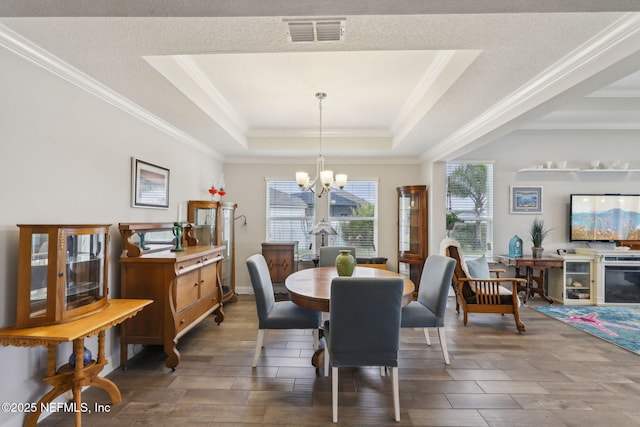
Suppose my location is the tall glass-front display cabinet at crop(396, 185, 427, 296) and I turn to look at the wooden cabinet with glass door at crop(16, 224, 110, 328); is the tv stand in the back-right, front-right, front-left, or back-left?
back-left

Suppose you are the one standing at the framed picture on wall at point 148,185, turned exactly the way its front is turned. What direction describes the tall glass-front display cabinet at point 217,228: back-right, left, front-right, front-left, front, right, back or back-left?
left

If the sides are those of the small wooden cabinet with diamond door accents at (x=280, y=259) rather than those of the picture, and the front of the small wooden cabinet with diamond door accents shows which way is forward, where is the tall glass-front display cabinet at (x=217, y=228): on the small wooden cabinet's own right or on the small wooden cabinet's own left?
on the small wooden cabinet's own right

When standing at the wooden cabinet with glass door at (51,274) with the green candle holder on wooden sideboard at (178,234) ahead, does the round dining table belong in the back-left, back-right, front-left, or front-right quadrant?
front-right

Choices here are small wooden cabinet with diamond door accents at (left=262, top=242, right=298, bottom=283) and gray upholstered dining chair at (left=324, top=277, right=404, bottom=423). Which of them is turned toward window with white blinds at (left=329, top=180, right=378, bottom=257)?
the gray upholstered dining chair

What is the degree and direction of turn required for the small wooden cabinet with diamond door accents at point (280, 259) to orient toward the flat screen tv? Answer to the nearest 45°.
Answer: approximately 90° to its left

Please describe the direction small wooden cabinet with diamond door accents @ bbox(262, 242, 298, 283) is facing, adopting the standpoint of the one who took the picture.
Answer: facing the viewer

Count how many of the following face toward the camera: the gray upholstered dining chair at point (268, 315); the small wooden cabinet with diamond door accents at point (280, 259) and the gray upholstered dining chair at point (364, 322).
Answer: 1

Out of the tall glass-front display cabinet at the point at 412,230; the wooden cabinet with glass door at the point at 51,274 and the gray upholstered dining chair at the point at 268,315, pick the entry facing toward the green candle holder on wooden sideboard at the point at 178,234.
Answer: the tall glass-front display cabinet

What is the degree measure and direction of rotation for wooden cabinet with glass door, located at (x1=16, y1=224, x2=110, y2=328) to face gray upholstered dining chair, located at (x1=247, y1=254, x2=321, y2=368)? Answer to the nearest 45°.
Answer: approximately 45° to its left

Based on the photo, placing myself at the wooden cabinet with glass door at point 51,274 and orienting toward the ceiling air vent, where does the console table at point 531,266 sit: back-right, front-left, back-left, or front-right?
front-left

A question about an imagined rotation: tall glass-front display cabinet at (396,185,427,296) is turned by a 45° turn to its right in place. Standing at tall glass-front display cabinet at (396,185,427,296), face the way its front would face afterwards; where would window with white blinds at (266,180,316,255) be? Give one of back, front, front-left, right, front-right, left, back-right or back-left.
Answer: front

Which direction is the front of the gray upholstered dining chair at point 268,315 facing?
to the viewer's right

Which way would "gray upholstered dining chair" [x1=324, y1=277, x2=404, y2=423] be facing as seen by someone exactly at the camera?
facing away from the viewer

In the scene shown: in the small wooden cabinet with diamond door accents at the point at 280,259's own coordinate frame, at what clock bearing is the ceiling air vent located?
The ceiling air vent is roughly at 12 o'clock from the small wooden cabinet with diamond door accents.

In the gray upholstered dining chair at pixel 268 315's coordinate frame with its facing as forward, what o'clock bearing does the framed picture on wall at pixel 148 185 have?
The framed picture on wall is roughly at 7 o'clock from the gray upholstered dining chair.

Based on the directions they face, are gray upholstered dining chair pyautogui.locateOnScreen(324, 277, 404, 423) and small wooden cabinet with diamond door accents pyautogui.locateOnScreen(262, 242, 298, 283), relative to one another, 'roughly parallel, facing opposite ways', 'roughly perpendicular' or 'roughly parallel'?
roughly parallel, facing opposite ways

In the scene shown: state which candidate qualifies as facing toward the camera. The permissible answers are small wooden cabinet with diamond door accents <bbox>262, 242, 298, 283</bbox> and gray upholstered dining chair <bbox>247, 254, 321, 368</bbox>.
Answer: the small wooden cabinet with diamond door accents

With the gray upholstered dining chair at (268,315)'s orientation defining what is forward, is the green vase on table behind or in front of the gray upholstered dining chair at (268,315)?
in front
